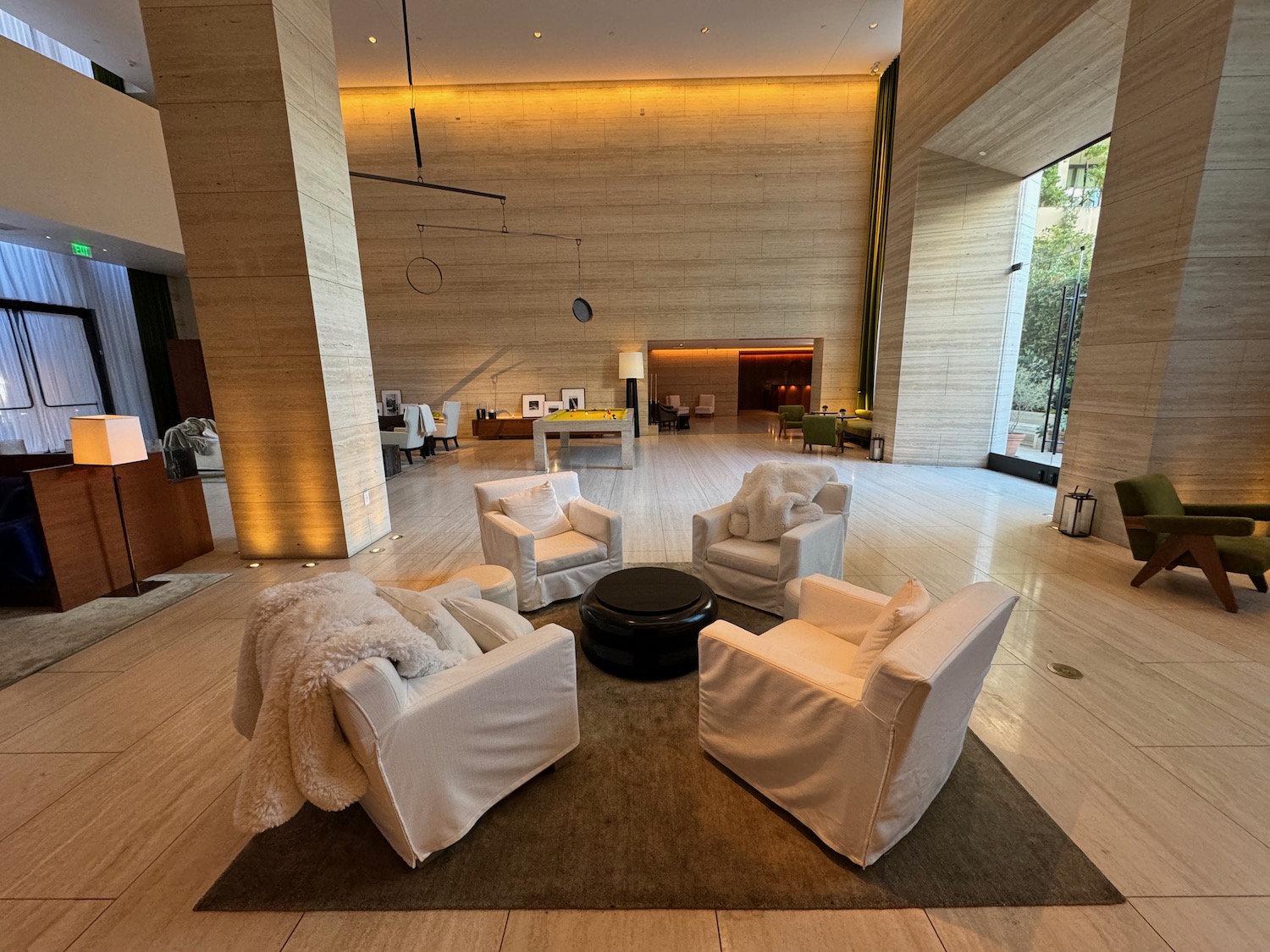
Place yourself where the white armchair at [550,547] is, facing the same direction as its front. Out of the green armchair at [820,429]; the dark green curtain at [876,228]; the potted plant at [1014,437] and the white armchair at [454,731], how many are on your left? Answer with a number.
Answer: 3

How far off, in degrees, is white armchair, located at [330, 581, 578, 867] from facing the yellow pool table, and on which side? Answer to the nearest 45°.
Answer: approximately 45° to its left

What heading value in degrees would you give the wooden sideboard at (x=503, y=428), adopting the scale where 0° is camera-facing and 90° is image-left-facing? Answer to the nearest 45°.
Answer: approximately 0°

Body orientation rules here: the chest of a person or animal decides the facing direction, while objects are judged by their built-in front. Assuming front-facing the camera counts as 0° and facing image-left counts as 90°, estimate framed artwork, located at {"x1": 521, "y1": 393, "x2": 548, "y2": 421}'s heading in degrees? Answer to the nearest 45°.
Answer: approximately 0°

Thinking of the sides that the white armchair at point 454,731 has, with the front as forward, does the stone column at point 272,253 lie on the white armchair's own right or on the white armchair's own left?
on the white armchair's own left

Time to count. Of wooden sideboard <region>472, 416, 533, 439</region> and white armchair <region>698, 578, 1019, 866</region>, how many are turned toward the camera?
1

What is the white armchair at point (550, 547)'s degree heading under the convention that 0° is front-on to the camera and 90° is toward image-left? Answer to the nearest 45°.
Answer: approximately 315°

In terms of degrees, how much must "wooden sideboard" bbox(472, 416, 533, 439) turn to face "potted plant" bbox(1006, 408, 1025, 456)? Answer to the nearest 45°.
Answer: approximately 45° to its left

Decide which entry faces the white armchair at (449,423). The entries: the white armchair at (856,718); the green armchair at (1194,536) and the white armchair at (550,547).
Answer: the white armchair at (856,718)

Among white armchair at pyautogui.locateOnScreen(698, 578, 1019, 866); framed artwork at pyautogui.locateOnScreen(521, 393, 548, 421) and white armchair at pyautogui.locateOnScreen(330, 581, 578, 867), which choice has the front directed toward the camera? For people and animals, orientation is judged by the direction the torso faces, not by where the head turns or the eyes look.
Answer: the framed artwork

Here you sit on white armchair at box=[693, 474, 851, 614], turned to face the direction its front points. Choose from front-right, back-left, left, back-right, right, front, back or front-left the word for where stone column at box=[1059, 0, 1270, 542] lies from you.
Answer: back

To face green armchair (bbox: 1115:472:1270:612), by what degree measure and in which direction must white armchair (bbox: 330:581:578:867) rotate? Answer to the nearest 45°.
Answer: approximately 45° to its right

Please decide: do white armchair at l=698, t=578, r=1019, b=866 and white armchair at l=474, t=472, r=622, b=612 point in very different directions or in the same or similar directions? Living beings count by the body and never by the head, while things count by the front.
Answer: very different directions

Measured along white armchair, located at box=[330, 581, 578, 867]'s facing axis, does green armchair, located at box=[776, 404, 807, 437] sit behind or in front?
in front

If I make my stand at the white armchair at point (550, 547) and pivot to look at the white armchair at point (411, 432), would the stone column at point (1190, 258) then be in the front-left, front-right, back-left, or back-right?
back-right
